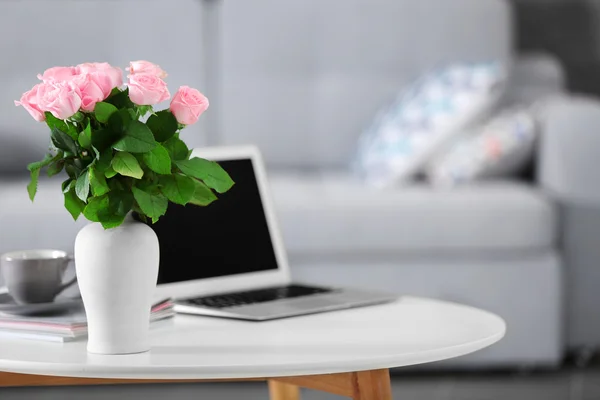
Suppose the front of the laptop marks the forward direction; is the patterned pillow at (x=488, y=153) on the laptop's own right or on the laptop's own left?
on the laptop's own left

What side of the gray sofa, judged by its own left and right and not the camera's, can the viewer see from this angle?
front

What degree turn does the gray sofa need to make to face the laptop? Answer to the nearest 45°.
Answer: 0° — it already faces it

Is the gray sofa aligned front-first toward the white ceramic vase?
yes

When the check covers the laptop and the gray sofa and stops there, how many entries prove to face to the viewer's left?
0

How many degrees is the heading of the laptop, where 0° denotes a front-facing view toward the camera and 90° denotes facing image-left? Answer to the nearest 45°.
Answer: approximately 315°

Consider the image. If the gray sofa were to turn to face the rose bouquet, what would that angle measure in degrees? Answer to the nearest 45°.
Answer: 0° — it already faces it

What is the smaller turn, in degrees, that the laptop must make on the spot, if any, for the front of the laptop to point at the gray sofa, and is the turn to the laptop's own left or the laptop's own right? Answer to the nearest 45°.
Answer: approximately 135° to the laptop's own left
